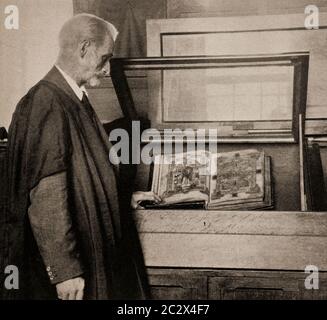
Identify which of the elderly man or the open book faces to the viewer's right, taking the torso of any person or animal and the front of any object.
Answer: the elderly man

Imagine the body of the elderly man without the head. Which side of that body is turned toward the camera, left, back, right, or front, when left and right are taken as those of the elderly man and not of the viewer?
right

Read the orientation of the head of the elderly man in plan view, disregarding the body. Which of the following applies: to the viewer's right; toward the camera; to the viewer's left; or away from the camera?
to the viewer's right

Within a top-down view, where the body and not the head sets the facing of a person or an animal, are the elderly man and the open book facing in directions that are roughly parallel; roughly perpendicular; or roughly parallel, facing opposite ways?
roughly perpendicular

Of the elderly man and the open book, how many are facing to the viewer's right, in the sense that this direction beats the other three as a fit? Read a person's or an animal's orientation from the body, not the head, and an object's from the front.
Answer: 1

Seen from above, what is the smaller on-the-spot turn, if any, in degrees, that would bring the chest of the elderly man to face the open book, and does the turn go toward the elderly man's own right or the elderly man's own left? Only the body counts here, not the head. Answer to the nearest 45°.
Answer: approximately 45° to the elderly man's own left
